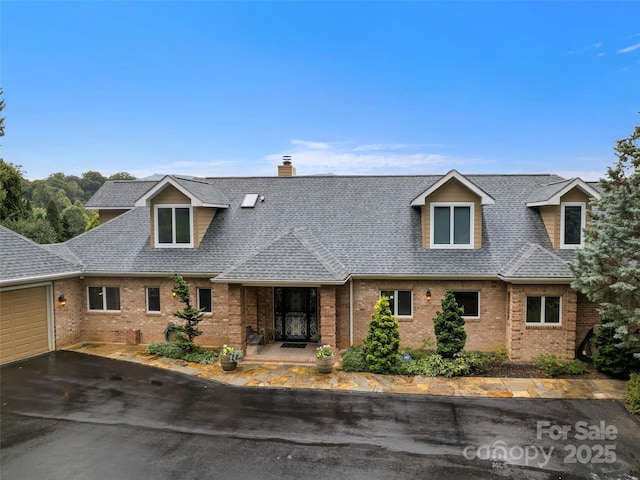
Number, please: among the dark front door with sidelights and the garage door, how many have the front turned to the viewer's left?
0

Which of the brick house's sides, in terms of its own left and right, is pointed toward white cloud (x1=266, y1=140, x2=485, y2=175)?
back

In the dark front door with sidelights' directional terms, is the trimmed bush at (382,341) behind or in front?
in front

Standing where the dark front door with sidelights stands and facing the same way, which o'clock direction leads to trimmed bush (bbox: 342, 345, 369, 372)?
The trimmed bush is roughly at 11 o'clock from the dark front door with sidelights.

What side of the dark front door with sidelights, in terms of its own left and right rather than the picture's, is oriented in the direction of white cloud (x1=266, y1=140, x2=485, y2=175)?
back

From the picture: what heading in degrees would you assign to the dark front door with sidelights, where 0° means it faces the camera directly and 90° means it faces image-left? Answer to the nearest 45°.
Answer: approximately 0°

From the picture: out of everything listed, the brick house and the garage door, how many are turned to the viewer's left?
0
